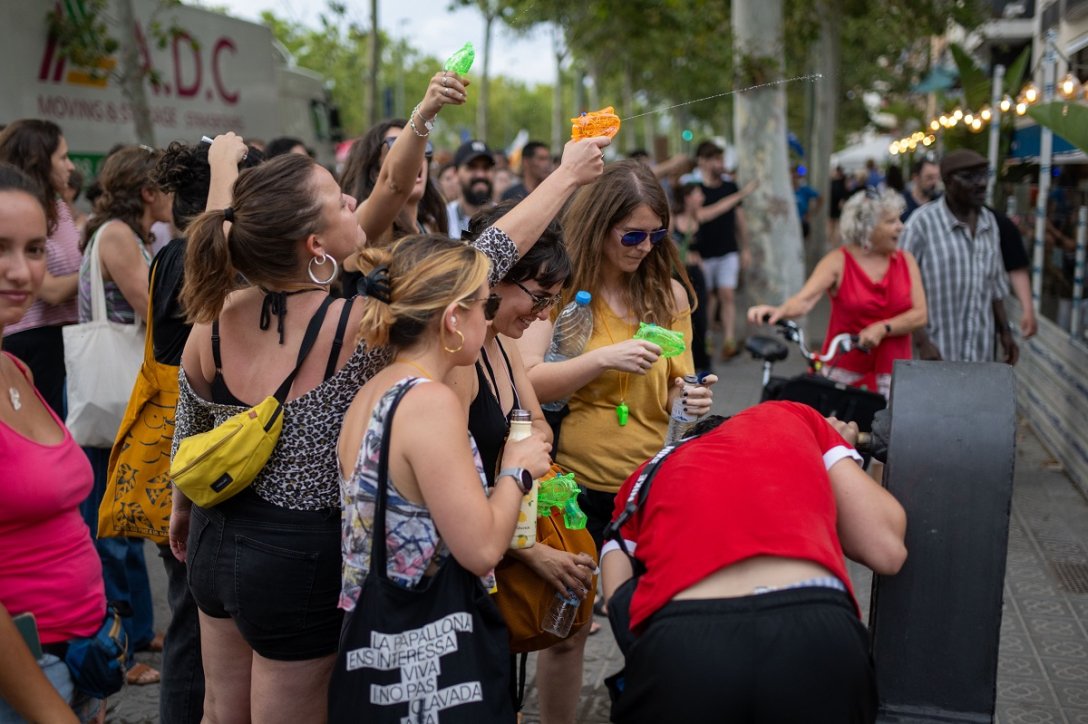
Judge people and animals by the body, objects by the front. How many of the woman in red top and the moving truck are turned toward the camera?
1

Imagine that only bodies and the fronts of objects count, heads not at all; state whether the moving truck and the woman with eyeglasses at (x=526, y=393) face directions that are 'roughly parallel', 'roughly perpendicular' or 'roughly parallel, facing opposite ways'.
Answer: roughly perpendicular

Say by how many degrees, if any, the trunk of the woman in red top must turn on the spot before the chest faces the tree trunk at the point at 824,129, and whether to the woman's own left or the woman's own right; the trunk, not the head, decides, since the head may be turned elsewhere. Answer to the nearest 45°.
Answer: approximately 180°

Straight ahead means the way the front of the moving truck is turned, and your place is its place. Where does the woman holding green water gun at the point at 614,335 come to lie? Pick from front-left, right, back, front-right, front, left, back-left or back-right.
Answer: back-right

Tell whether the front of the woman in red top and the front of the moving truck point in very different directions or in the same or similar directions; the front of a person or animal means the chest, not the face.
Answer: very different directions

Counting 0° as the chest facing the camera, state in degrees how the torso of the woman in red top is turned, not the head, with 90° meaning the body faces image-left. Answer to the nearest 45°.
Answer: approximately 0°

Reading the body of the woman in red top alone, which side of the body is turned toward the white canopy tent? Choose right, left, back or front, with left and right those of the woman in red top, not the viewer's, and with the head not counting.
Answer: back

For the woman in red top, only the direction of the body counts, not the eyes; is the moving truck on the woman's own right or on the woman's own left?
on the woman's own right

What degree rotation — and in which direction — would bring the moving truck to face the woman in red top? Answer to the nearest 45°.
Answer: approximately 90° to its right

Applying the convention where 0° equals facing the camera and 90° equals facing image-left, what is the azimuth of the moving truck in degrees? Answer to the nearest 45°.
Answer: approximately 225°

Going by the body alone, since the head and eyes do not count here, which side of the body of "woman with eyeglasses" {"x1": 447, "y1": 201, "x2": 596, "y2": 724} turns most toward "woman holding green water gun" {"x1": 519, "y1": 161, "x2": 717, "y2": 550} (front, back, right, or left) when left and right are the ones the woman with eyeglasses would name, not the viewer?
left
